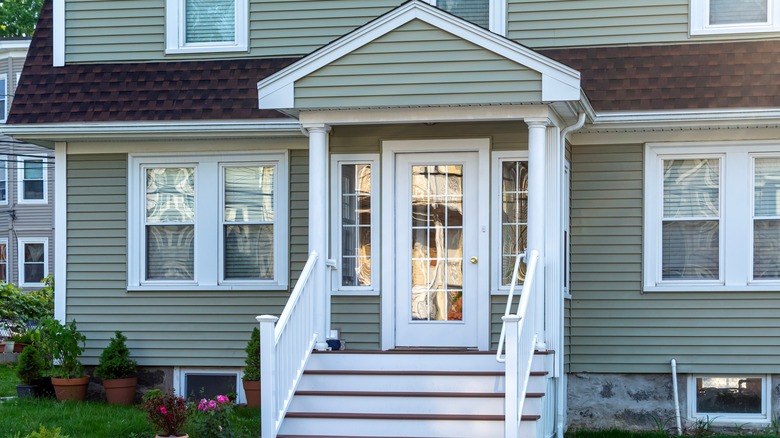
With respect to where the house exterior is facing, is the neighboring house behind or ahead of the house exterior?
behind

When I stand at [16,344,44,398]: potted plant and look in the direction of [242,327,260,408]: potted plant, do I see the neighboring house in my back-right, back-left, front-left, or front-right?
back-left

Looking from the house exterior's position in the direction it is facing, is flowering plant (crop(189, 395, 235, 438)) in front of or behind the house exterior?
in front

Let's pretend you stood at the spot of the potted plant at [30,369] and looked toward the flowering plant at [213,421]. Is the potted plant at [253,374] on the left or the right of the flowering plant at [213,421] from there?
left

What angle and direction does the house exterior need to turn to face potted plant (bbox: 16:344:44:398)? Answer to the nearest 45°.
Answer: approximately 90° to its right

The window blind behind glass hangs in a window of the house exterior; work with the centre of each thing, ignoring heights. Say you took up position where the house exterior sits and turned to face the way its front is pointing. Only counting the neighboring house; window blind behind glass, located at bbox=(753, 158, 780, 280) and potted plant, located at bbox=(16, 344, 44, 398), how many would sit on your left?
1

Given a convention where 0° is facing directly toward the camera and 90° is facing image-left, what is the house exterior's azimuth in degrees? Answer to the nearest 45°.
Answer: approximately 0°

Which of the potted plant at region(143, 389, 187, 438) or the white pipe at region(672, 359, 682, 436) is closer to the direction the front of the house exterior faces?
the potted plant

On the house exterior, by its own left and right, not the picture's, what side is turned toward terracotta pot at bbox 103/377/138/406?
right

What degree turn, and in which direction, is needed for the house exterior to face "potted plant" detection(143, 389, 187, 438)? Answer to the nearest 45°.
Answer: approximately 45° to its right
